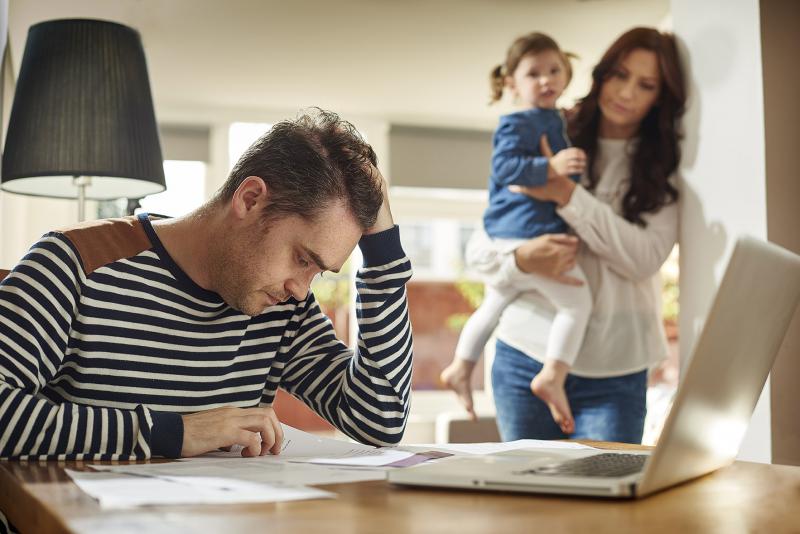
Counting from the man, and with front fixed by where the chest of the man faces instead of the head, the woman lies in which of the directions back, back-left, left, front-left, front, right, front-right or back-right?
left

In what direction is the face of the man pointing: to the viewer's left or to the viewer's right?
to the viewer's right

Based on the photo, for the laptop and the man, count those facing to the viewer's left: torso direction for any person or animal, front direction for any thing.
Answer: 1

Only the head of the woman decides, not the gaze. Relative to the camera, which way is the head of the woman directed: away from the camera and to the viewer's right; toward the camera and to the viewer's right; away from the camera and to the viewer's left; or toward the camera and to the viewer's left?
toward the camera and to the viewer's left

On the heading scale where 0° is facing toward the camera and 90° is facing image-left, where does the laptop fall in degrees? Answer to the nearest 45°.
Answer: approximately 90°

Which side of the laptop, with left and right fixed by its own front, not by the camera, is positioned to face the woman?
right

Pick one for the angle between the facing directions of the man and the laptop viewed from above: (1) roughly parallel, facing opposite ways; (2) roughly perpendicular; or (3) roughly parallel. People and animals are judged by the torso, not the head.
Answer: roughly parallel, facing opposite ways

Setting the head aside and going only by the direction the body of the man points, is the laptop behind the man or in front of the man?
in front

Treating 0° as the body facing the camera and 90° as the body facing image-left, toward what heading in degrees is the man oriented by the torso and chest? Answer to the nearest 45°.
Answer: approximately 315°
